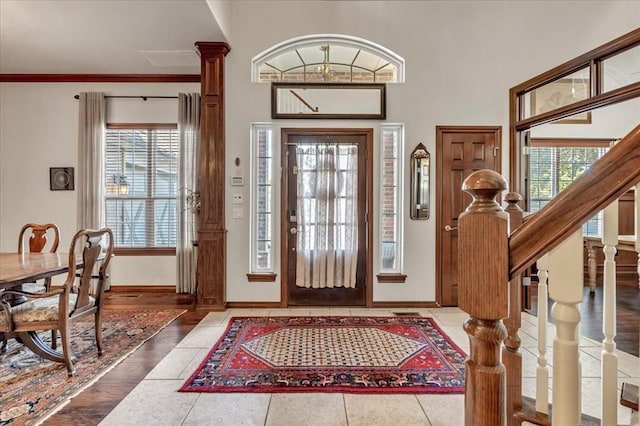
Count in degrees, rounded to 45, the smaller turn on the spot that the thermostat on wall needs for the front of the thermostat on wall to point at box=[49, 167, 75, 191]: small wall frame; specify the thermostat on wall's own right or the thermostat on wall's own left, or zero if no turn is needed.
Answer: approximately 135° to the thermostat on wall's own right

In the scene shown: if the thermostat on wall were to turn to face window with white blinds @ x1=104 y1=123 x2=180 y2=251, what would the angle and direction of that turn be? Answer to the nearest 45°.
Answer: approximately 135° to its right

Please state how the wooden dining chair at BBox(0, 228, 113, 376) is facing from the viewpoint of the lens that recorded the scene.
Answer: facing away from the viewer and to the left of the viewer

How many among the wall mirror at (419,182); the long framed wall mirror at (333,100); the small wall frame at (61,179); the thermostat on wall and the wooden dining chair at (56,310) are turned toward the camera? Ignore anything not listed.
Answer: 4

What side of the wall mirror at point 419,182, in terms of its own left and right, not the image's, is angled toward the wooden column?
right
